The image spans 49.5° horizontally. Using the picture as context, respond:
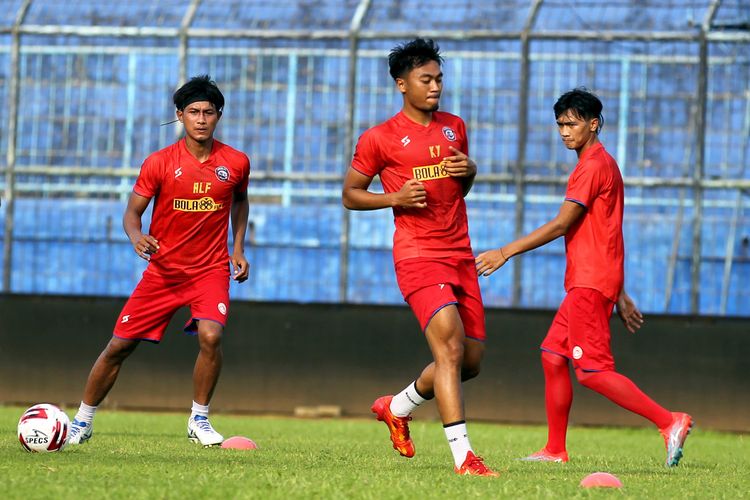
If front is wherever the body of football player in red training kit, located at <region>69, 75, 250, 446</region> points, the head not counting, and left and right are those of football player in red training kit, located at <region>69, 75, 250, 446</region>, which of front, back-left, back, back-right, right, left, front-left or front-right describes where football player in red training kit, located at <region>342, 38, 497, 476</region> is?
front-left

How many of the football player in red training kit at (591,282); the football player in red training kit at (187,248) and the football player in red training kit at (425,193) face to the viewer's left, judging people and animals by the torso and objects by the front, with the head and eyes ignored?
1

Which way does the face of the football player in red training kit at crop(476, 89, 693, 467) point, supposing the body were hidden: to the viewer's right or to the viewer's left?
to the viewer's left

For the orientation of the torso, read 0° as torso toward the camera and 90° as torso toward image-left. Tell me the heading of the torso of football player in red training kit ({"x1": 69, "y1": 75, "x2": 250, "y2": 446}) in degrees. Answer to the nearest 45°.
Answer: approximately 0°

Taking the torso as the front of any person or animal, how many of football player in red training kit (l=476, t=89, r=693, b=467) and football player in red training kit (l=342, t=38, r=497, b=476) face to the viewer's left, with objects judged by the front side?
1

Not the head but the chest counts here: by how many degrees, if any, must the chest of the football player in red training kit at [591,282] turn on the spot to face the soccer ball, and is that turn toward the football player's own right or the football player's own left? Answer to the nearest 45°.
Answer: approximately 45° to the football player's own left

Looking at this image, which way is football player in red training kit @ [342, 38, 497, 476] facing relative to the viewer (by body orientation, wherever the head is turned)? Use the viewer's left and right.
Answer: facing the viewer and to the right of the viewer

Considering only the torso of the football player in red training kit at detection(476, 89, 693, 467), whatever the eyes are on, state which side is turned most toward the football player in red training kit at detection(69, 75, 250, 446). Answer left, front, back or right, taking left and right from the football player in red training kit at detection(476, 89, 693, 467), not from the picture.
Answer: front

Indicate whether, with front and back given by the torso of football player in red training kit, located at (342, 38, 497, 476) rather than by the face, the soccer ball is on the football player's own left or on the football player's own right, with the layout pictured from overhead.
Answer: on the football player's own right

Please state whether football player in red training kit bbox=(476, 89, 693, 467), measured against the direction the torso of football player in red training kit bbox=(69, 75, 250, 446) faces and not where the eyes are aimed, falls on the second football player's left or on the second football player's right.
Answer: on the second football player's left

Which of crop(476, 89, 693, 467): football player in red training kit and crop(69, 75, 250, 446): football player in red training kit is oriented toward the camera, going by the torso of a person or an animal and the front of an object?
crop(69, 75, 250, 446): football player in red training kit

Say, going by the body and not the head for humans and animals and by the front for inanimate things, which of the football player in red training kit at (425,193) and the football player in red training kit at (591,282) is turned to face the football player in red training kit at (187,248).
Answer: the football player in red training kit at (591,282)

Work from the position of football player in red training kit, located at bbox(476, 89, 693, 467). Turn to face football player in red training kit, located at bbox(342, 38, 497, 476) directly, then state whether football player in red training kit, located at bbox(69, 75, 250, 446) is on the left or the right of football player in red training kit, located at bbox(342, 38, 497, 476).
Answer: right

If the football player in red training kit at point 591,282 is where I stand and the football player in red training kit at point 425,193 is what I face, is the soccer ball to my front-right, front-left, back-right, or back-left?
front-right

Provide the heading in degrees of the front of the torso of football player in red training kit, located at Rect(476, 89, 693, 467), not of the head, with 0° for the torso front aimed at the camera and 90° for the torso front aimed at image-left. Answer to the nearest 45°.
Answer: approximately 90°
